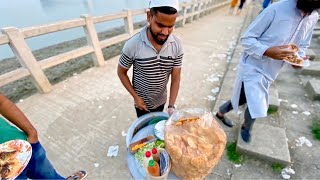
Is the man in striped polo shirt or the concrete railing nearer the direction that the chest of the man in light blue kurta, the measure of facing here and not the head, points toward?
the man in striped polo shirt

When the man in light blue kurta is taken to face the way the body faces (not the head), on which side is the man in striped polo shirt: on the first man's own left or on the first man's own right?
on the first man's own right

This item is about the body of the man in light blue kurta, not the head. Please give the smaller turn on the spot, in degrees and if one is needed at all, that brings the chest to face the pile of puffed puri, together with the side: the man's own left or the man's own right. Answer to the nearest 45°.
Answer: approximately 45° to the man's own right

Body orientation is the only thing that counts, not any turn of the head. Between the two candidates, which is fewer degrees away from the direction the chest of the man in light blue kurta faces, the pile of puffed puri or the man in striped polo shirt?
the pile of puffed puri

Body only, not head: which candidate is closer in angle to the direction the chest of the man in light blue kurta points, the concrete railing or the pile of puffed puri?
the pile of puffed puri

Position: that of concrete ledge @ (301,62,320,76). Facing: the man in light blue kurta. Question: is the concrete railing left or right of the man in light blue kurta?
right

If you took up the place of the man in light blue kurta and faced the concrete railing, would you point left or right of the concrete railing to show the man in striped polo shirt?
left

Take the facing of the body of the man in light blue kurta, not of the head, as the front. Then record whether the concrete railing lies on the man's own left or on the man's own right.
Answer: on the man's own right
